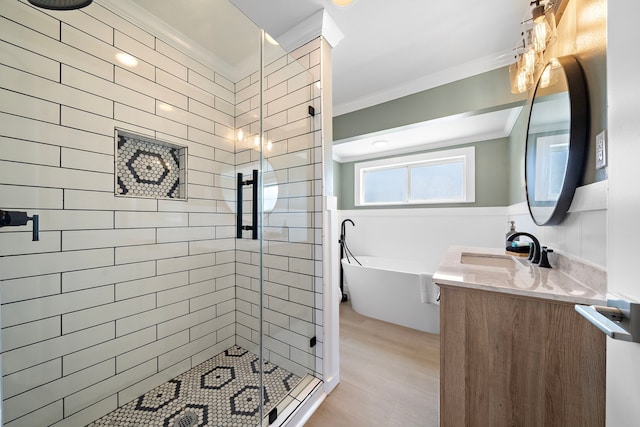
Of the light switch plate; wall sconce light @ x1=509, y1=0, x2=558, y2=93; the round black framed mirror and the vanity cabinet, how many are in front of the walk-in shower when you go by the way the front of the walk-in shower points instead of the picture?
4

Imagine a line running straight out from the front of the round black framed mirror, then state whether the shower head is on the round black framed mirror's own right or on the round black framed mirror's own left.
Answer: on the round black framed mirror's own left

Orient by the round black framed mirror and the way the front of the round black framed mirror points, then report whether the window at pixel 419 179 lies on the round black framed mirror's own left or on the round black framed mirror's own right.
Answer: on the round black framed mirror's own right

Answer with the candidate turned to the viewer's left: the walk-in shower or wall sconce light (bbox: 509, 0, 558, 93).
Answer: the wall sconce light

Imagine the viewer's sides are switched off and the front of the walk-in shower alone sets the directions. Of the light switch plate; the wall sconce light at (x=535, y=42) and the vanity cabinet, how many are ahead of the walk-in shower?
3

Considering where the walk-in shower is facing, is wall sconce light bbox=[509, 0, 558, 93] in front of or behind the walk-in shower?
in front

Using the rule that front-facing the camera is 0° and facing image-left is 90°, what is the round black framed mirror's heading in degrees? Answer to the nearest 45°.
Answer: approximately 90°

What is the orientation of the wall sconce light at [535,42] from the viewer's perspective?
to the viewer's left

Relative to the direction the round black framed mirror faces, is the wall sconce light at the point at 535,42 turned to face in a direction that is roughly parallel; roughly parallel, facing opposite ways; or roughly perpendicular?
roughly parallel

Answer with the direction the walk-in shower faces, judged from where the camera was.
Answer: facing the viewer and to the right of the viewer

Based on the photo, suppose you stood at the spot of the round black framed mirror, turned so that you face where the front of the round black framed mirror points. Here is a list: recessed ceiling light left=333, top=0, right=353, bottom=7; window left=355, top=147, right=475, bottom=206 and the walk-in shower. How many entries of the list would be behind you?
0

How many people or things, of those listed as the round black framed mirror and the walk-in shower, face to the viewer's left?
1
